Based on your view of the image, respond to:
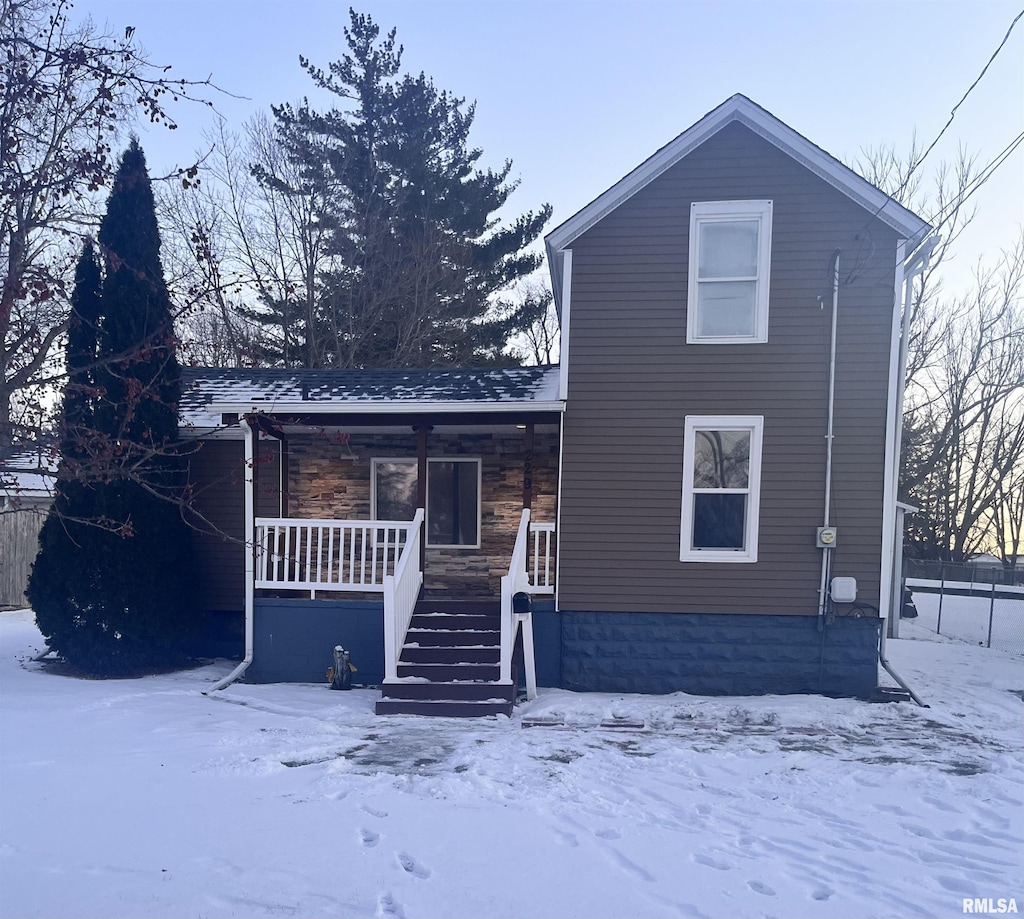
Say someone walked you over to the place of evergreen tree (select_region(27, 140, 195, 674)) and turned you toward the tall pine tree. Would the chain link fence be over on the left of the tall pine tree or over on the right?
right

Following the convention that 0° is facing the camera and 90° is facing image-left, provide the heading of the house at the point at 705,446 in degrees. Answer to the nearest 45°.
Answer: approximately 0°

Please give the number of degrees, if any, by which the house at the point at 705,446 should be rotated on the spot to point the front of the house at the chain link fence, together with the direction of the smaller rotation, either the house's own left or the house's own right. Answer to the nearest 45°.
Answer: approximately 135° to the house's own left

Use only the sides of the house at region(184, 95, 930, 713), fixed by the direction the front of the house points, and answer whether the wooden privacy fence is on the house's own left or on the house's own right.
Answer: on the house's own right

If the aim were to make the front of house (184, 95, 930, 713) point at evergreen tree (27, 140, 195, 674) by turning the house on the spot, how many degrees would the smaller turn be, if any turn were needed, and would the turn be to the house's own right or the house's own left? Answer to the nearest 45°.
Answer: approximately 90° to the house's own right
